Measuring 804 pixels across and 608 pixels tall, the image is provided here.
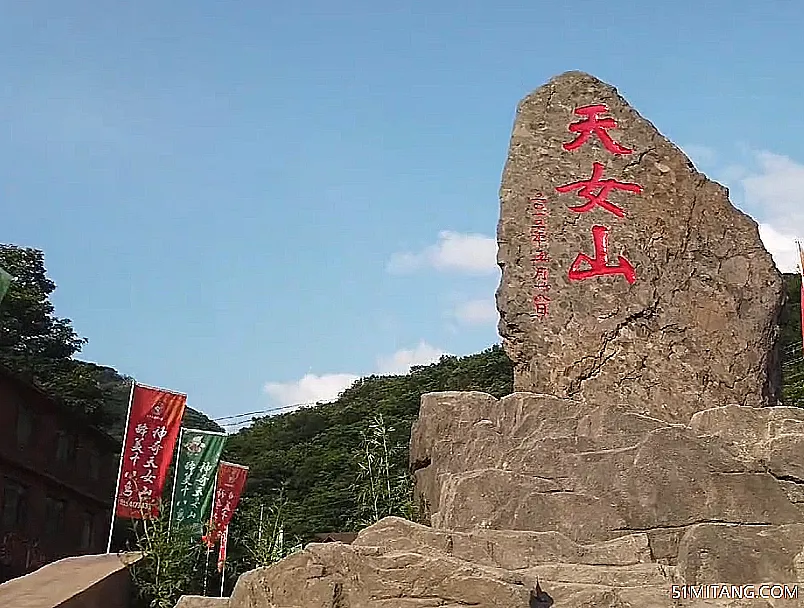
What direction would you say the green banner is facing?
toward the camera

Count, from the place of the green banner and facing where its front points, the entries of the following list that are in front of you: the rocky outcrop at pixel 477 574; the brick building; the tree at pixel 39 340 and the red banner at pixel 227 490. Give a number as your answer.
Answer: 1

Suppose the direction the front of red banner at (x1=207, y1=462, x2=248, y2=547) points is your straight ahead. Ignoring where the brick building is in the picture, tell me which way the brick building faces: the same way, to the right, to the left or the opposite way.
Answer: to the left

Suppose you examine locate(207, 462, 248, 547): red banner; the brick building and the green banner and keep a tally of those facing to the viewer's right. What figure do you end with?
1

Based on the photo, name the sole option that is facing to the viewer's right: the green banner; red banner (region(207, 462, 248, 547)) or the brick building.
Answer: the brick building

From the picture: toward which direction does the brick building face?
to the viewer's right

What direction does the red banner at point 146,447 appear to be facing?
toward the camera

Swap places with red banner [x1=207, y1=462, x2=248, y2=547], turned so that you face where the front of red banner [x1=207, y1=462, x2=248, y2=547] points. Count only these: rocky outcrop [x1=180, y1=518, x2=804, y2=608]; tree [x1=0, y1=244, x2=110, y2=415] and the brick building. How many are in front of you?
1

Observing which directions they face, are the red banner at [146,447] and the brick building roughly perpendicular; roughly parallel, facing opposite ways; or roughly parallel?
roughly perpendicular

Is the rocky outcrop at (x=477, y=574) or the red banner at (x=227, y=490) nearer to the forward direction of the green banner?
the rocky outcrop

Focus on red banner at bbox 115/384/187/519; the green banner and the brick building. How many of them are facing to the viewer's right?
1

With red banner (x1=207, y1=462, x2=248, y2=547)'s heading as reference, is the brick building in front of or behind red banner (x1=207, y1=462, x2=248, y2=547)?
behind
